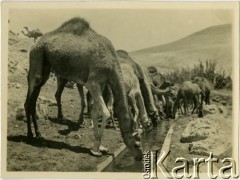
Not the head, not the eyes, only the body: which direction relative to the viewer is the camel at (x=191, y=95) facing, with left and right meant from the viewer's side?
facing to the left of the viewer

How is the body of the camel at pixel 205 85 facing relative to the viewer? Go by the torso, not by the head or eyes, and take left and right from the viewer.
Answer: facing to the left of the viewer

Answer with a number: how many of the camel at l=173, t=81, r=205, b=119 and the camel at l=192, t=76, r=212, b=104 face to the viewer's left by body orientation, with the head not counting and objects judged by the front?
2
